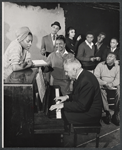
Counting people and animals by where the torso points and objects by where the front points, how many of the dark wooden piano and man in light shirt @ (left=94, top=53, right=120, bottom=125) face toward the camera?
1

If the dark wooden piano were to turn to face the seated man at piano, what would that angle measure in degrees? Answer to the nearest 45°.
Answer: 0° — it already faces them

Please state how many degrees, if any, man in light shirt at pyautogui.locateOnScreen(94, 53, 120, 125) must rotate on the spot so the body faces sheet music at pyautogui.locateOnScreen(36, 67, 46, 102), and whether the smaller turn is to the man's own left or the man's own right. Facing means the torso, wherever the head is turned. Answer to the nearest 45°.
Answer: approximately 45° to the man's own right

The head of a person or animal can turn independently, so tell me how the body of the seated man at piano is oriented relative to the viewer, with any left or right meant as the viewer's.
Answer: facing to the left of the viewer

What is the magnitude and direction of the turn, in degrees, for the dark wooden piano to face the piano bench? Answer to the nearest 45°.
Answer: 0° — it already faces it

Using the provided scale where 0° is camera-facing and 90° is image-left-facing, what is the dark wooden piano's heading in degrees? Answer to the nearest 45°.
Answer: approximately 270°

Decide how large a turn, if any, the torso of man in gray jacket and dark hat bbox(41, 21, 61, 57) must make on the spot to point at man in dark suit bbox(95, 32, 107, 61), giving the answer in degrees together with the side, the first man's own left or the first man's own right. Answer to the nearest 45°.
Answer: approximately 45° to the first man's own left
